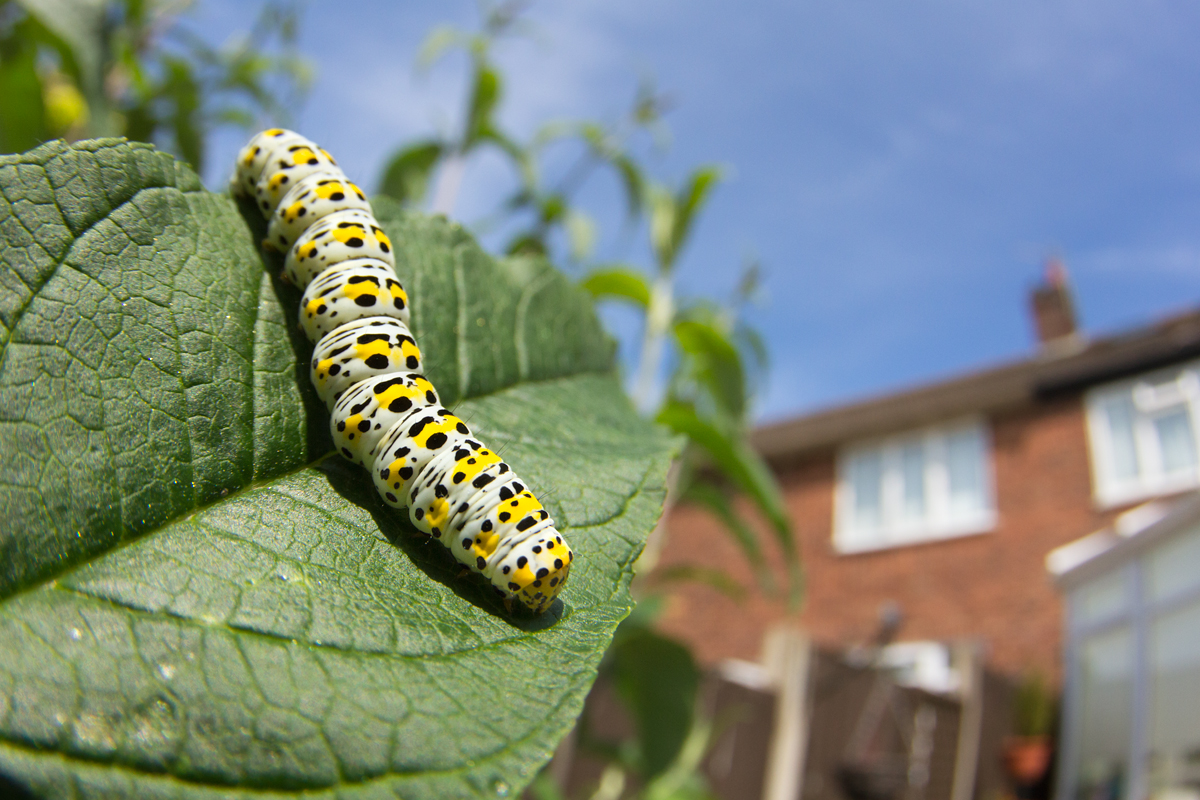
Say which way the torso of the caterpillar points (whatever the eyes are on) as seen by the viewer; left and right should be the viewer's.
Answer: facing the viewer and to the right of the viewer

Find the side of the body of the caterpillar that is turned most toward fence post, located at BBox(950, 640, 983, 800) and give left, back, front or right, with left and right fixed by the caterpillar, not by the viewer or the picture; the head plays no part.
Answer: left

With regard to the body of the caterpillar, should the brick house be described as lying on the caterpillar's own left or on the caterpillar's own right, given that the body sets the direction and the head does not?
on the caterpillar's own left

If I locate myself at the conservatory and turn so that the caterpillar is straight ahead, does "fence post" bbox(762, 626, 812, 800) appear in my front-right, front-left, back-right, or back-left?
front-right

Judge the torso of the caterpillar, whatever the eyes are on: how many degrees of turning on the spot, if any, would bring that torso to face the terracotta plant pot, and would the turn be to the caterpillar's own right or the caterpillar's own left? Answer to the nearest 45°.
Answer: approximately 90° to the caterpillar's own left

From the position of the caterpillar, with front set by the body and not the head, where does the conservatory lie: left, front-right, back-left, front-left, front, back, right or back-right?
left
